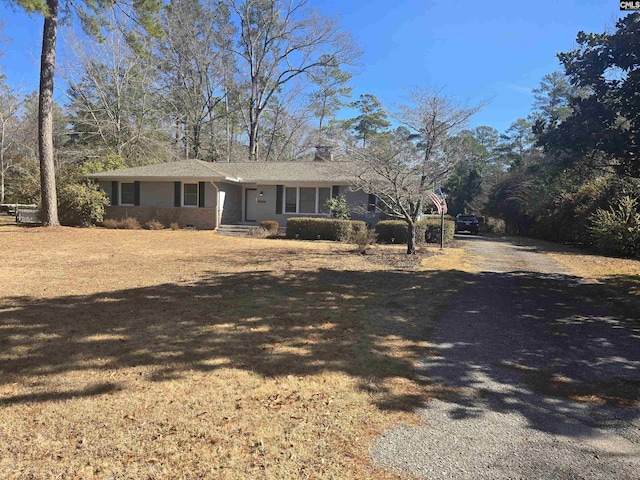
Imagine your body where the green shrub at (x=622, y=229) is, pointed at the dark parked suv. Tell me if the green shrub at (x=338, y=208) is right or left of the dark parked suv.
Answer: left

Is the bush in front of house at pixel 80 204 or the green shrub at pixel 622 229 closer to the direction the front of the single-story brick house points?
the green shrub

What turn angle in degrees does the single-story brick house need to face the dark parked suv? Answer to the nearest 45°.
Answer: approximately 90° to its left

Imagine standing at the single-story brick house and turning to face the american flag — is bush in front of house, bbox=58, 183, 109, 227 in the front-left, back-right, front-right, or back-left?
back-right

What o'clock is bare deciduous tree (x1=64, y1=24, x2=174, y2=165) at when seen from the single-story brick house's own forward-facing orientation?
The bare deciduous tree is roughly at 5 o'clock from the single-story brick house.

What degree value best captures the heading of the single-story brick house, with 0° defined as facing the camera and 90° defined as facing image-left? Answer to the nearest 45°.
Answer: approximately 0°
